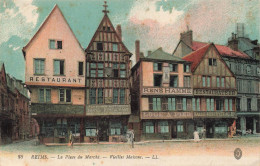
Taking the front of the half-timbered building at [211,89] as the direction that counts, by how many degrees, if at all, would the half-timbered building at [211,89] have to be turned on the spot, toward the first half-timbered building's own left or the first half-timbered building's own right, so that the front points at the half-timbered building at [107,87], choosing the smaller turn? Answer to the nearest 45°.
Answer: approximately 45° to the first half-timbered building's own right

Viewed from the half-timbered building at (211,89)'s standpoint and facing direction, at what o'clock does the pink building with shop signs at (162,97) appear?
the pink building with shop signs at (162,97) is roughly at 2 o'clock from the half-timbered building at (211,89).

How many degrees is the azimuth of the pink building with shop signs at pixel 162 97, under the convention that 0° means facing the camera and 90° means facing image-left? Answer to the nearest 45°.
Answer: approximately 0°

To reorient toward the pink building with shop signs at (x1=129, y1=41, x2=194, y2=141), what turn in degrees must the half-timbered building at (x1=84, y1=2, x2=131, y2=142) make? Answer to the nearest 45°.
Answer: approximately 135° to its left

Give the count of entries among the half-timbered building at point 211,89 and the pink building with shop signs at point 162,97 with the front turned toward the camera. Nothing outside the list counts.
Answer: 2

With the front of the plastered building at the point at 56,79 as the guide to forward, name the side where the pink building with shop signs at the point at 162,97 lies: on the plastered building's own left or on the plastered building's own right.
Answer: on the plastered building's own left

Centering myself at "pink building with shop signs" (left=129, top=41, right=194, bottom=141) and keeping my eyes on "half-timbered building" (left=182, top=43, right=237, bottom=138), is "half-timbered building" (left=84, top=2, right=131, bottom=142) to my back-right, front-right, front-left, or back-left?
back-right
